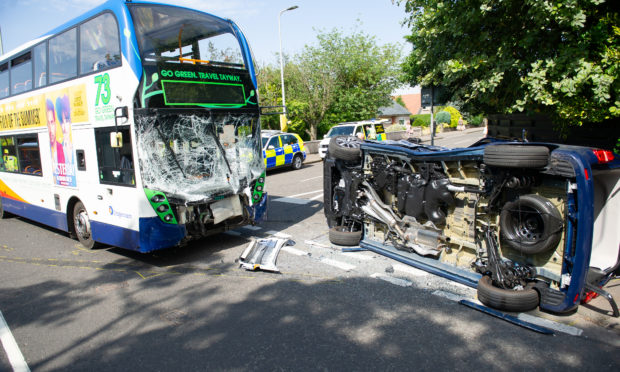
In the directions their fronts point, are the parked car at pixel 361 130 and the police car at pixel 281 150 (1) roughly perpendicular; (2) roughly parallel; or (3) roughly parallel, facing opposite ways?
roughly parallel

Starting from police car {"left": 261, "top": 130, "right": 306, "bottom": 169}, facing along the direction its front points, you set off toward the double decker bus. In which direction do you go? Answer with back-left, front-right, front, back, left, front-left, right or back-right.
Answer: front-left

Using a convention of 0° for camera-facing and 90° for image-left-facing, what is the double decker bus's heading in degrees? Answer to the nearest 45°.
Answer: approximately 315°

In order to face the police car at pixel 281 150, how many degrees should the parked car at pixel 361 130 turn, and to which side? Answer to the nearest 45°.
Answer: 0° — it already faces it

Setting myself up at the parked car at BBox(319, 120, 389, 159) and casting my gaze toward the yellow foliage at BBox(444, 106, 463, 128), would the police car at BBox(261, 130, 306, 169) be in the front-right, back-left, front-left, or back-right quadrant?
back-left

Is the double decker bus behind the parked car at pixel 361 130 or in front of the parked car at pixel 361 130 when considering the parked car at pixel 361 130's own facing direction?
in front

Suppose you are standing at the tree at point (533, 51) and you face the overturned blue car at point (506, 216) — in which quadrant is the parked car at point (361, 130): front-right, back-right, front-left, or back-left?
back-right

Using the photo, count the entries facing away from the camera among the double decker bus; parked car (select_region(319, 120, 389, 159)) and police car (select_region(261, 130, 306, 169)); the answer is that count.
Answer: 0

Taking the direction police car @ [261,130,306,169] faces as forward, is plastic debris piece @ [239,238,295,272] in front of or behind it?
in front

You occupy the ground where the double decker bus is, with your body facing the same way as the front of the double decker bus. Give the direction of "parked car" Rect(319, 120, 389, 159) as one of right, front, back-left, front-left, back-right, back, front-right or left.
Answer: left

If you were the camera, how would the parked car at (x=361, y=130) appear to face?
facing the viewer and to the left of the viewer

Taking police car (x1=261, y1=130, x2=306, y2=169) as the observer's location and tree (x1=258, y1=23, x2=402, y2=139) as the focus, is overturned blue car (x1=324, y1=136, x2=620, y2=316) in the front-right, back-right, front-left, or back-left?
back-right

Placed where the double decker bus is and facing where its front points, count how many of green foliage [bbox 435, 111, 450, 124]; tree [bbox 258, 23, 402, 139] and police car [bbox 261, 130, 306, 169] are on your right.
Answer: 0

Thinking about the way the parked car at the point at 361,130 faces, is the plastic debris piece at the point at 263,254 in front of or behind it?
in front
